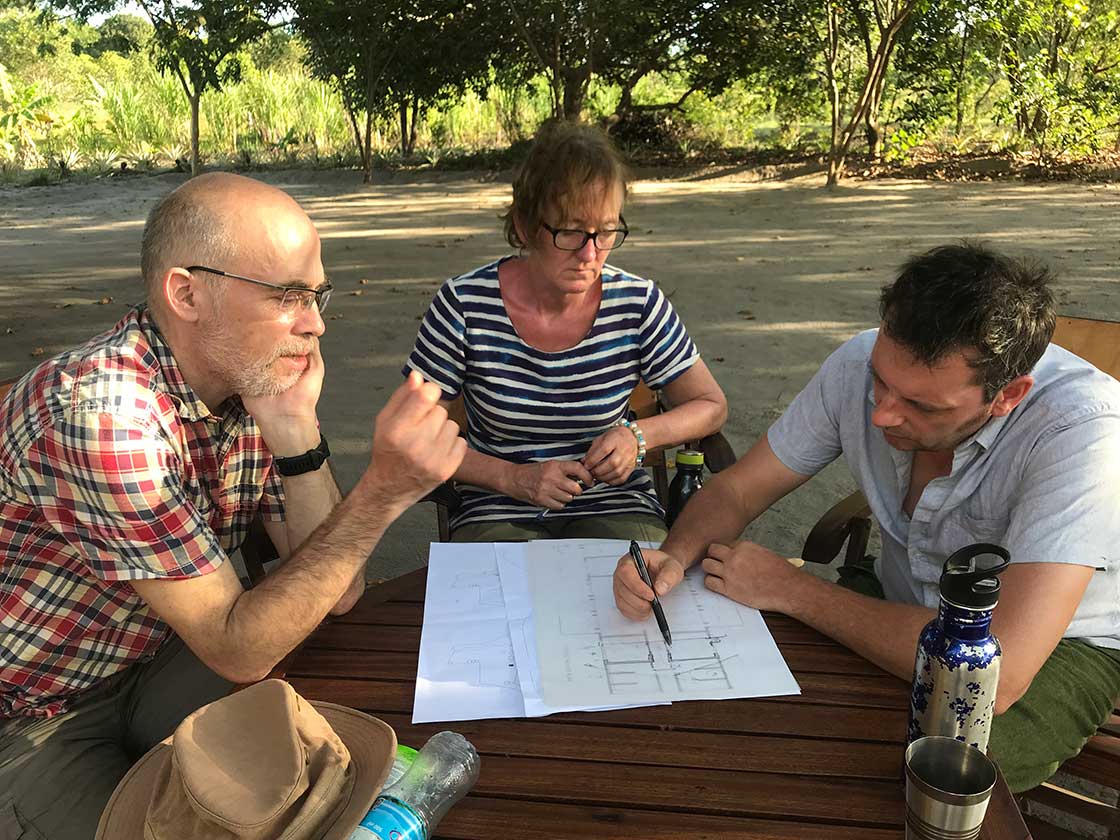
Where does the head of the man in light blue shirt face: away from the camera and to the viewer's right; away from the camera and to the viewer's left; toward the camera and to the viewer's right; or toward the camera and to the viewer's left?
toward the camera and to the viewer's left

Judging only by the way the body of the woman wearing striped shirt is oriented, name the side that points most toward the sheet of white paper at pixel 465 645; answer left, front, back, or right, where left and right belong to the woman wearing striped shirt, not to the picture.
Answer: front

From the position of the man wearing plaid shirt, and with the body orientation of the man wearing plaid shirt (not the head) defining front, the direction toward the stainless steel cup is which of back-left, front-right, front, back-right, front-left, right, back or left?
front-right

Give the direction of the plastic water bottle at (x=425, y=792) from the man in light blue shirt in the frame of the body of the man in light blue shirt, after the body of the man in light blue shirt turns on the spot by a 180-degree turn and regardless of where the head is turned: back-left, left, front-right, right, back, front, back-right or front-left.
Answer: back

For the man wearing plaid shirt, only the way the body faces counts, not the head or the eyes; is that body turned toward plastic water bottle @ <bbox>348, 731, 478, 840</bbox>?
no

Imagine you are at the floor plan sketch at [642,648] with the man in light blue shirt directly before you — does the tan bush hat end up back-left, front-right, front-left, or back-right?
back-right

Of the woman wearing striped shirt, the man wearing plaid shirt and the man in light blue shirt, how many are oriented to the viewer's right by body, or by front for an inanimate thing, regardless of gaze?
1

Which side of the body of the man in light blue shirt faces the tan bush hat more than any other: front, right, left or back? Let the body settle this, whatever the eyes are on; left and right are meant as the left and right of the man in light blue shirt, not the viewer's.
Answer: front

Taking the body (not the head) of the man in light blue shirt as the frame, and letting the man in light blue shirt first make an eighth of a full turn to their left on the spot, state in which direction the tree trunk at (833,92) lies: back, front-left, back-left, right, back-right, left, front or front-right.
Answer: back

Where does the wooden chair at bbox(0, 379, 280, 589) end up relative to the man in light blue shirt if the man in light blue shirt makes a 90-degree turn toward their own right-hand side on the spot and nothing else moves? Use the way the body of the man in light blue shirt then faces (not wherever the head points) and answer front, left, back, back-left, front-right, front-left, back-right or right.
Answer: front-left

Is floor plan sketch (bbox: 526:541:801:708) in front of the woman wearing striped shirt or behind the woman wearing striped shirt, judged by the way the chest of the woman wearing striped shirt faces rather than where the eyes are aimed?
in front

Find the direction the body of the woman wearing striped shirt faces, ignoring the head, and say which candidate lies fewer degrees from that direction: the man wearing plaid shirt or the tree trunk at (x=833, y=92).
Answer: the man wearing plaid shirt

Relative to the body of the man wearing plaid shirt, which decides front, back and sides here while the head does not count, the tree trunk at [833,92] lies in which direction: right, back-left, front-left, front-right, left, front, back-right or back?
front-left

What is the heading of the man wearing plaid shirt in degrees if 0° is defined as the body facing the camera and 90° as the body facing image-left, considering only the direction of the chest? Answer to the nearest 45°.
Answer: approximately 270°

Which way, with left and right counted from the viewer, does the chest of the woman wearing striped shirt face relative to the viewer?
facing the viewer
